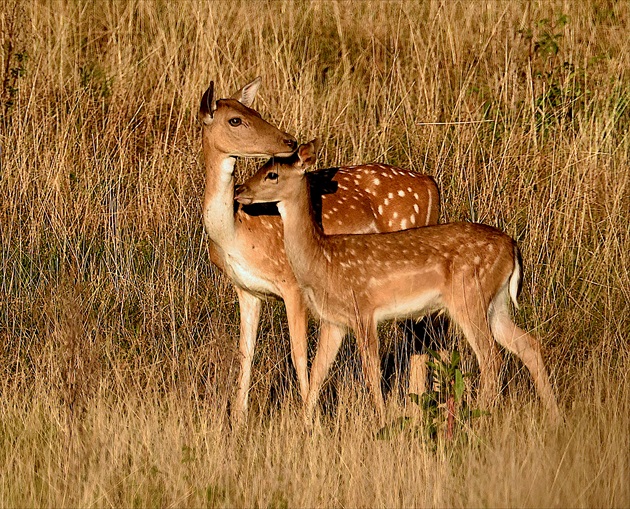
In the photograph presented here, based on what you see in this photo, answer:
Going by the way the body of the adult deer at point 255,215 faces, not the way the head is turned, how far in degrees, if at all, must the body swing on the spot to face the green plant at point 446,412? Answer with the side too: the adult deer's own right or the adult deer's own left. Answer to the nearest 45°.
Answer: approximately 90° to the adult deer's own left

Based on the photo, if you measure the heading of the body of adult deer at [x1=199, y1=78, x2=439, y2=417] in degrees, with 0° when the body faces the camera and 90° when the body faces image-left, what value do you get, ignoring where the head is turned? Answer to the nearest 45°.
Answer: approximately 45°

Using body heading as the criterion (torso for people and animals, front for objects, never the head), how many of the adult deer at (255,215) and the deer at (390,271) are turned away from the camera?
0

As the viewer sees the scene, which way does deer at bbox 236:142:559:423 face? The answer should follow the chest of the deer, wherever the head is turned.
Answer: to the viewer's left
